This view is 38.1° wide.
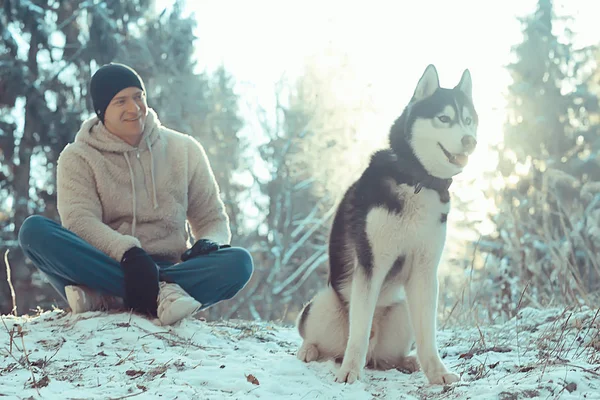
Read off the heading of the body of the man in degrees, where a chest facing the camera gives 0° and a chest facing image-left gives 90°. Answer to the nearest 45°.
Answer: approximately 0°

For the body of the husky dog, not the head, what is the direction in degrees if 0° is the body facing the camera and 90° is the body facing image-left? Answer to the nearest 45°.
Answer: approximately 315°

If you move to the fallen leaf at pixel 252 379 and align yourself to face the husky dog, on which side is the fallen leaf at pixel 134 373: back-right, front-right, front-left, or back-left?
back-left

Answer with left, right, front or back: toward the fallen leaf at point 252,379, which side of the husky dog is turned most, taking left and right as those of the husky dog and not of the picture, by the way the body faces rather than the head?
right

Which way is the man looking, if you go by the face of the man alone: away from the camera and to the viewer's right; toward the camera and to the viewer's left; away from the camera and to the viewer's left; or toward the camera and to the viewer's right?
toward the camera and to the viewer's right
